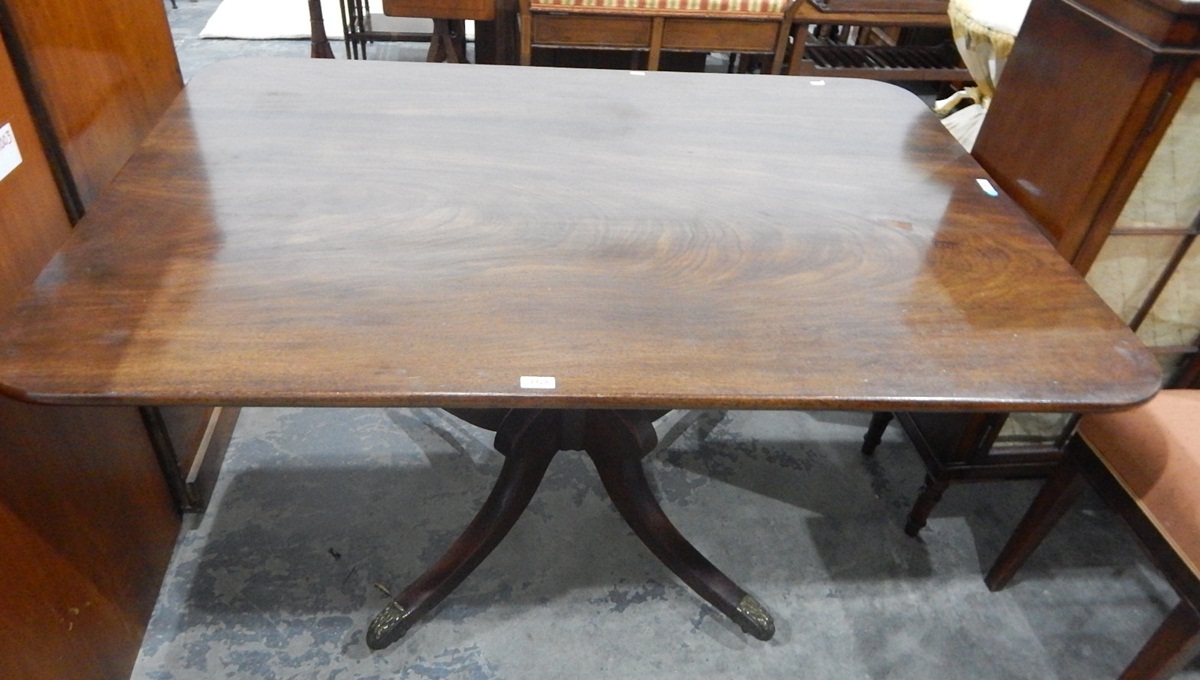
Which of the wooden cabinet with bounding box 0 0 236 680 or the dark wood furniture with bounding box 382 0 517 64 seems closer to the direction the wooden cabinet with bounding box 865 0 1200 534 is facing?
the wooden cabinet

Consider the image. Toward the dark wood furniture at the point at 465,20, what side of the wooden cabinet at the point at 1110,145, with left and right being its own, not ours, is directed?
back

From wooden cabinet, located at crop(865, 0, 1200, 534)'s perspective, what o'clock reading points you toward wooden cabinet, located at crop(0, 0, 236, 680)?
wooden cabinet, located at crop(0, 0, 236, 680) is roughly at 3 o'clock from wooden cabinet, located at crop(865, 0, 1200, 534).

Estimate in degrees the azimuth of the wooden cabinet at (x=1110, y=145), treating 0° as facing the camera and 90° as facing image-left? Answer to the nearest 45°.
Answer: approximately 315°

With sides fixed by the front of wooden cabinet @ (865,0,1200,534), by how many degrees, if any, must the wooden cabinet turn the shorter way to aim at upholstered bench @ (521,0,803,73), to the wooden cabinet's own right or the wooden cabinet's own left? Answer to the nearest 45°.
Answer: approximately 180°

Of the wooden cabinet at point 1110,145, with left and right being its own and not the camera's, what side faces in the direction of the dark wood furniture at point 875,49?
back

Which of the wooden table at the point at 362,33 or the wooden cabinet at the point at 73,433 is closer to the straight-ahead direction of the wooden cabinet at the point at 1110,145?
the wooden cabinet
